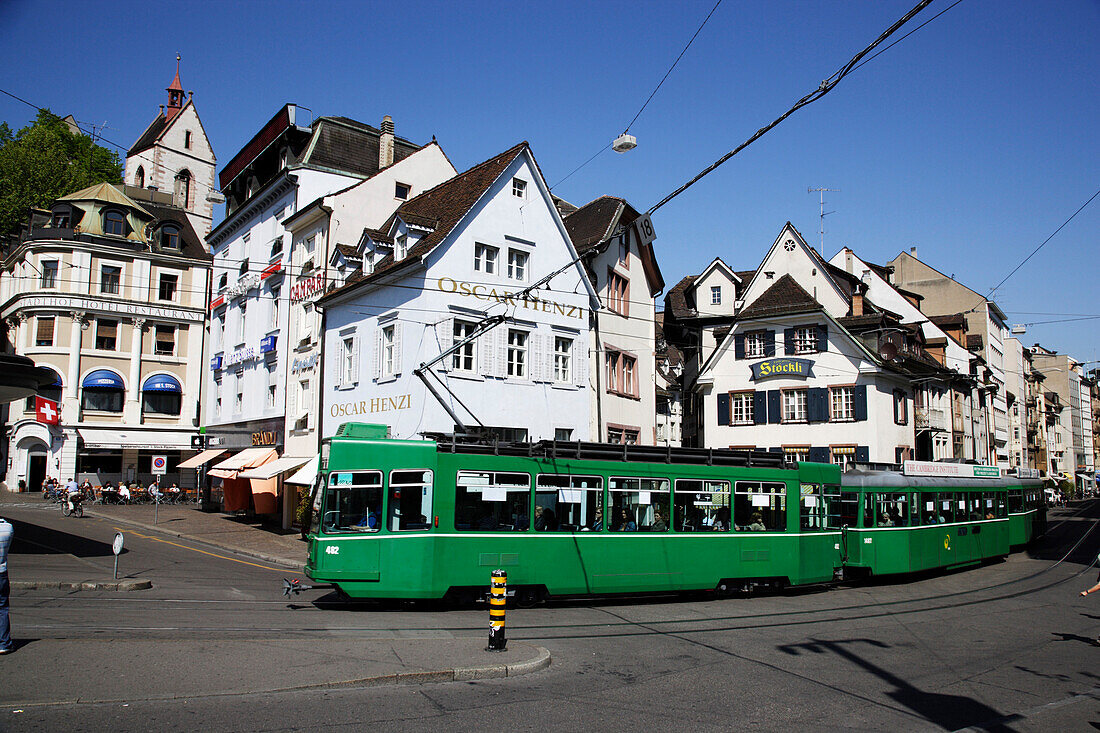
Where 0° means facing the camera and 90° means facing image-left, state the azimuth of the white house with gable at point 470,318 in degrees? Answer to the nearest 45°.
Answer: approximately 315°

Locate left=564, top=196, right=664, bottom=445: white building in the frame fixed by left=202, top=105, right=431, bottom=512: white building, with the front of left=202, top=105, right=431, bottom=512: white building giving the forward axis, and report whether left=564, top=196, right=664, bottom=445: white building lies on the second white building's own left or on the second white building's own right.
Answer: on the second white building's own left

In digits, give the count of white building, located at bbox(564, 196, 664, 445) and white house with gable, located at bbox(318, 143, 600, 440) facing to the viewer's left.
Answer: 0

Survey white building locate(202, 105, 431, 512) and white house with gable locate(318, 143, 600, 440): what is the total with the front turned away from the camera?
0

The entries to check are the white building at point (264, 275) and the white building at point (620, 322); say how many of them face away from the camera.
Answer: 0

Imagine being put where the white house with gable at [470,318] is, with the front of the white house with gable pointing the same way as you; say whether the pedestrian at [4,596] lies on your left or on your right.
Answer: on your right

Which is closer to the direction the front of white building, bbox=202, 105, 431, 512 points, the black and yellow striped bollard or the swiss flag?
the black and yellow striped bollard

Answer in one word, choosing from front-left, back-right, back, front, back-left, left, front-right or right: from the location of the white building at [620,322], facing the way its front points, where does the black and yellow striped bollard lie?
front-right

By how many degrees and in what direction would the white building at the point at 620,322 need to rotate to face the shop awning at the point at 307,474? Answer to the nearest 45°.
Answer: approximately 90° to its right

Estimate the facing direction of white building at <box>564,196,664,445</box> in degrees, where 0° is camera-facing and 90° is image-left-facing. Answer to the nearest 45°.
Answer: approximately 315°

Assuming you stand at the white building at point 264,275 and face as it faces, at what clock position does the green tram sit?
The green tram is roughly at 10 o'clock from the white building.

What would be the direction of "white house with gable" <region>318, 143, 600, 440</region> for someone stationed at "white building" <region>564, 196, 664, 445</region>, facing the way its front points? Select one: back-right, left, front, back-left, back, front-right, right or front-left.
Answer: right

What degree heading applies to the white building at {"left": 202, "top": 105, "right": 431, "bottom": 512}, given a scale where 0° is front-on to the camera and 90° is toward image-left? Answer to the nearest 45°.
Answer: approximately 45°
